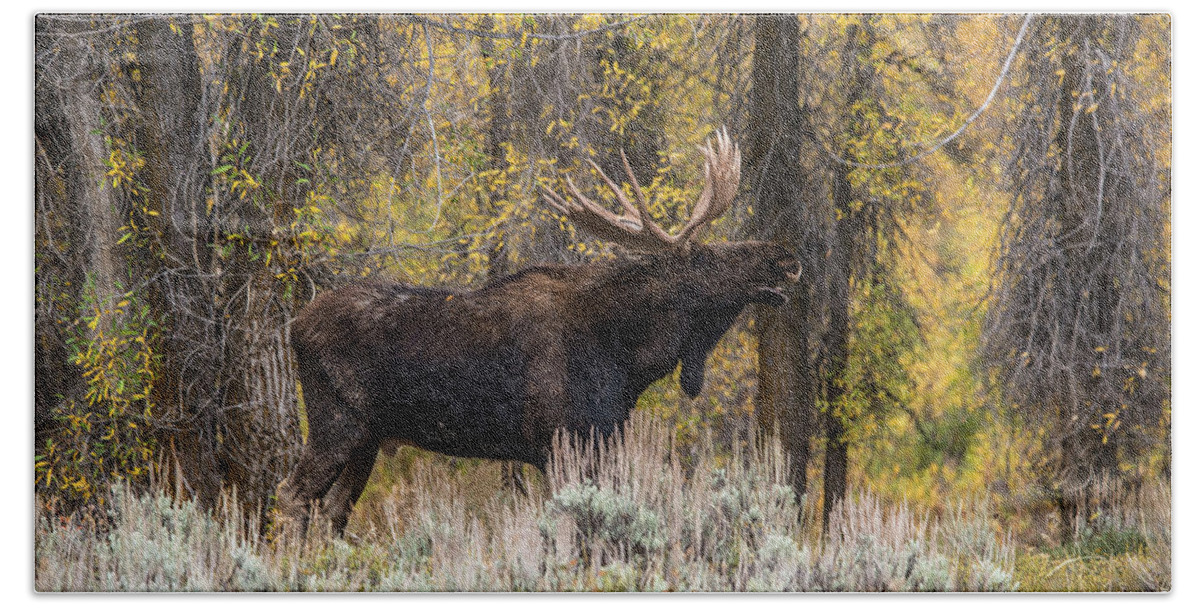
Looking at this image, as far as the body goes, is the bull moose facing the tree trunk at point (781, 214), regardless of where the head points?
yes

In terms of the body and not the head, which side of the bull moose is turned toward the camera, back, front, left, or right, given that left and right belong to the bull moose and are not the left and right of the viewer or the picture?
right
